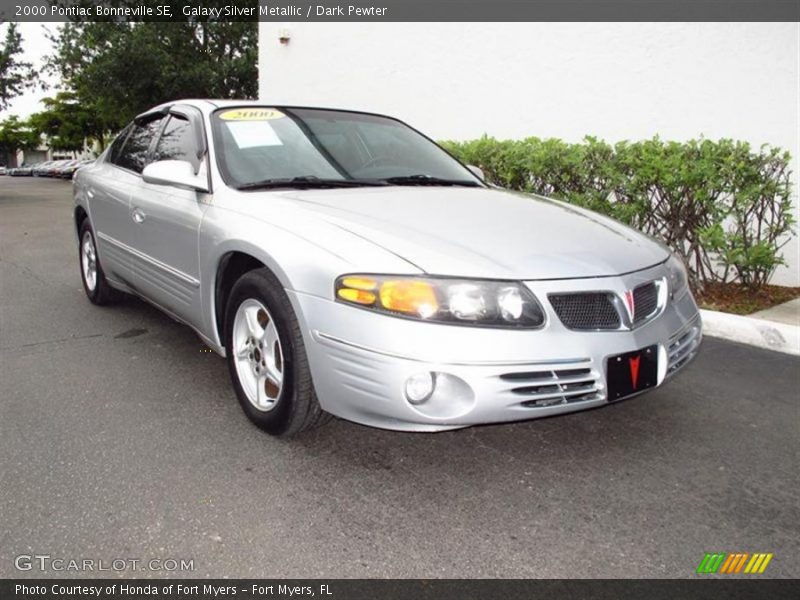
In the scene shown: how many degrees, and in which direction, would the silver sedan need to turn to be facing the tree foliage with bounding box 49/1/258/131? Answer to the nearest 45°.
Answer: approximately 135° to its left

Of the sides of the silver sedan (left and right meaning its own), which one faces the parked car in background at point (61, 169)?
back

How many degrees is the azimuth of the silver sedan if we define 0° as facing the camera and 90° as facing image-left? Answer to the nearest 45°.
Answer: approximately 315°
